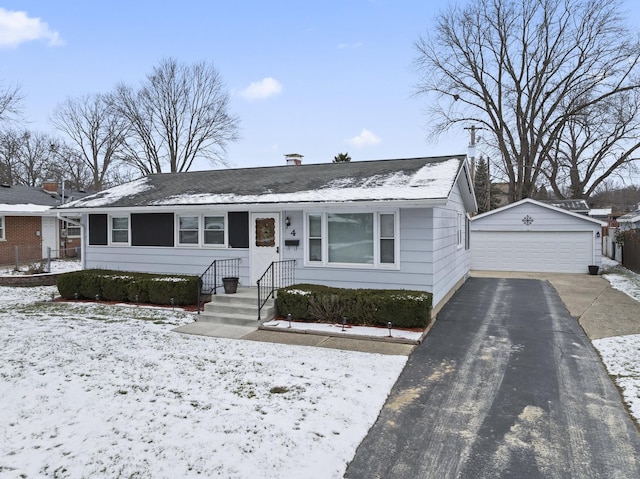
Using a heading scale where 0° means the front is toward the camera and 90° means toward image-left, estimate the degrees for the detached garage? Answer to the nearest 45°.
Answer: approximately 0°

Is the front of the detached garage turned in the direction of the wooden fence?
no

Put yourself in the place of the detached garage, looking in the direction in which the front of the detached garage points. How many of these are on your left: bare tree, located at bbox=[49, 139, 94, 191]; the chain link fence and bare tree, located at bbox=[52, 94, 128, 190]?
0

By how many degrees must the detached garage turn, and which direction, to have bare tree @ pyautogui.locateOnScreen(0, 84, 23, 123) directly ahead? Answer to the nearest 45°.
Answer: approximately 90° to its right

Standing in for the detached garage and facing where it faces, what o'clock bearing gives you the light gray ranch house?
The light gray ranch house is roughly at 1 o'clock from the detached garage.

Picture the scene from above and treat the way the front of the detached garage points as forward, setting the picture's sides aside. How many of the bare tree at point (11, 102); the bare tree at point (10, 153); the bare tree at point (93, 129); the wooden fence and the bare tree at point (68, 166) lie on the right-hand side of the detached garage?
4

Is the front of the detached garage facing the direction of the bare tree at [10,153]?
no

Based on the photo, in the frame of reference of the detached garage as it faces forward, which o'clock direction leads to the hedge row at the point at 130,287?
The hedge row is roughly at 1 o'clock from the detached garage.

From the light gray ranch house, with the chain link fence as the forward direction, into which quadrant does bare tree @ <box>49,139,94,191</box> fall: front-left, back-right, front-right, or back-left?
front-right

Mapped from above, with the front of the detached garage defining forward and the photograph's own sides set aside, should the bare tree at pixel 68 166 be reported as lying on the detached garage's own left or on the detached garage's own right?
on the detached garage's own right

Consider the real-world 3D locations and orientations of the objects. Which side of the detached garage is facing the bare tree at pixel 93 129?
right

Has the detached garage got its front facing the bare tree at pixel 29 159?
no

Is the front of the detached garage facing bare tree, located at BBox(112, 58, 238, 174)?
no

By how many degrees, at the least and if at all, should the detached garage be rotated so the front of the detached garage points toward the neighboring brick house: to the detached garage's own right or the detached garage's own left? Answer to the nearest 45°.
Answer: approximately 90° to the detached garage's own right

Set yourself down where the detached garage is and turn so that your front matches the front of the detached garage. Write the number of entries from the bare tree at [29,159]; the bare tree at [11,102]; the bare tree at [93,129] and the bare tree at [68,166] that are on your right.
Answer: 4
